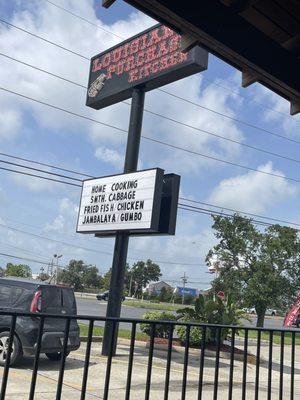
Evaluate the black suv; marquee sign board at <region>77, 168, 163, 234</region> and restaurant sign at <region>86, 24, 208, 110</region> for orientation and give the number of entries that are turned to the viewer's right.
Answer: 0

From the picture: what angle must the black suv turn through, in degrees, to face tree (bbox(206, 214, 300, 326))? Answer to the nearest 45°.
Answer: approximately 90° to its right

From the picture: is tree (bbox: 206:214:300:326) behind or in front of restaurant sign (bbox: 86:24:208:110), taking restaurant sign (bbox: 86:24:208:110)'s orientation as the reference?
behind

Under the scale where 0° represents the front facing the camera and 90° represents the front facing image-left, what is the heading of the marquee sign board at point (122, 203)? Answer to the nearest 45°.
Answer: approximately 45°

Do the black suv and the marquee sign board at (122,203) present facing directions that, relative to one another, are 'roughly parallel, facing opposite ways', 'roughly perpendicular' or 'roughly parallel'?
roughly perpendicular

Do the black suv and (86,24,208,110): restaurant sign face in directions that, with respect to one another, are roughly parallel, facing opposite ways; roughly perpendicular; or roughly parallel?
roughly perpendicular

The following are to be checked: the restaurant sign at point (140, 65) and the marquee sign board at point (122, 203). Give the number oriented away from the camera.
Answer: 0

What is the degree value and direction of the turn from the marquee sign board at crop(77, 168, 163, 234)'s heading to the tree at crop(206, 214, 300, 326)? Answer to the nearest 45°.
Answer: approximately 180°

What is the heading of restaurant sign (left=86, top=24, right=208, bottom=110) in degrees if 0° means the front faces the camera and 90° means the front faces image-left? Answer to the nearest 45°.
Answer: approximately 45°

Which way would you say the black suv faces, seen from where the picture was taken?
facing away from the viewer and to the left of the viewer
